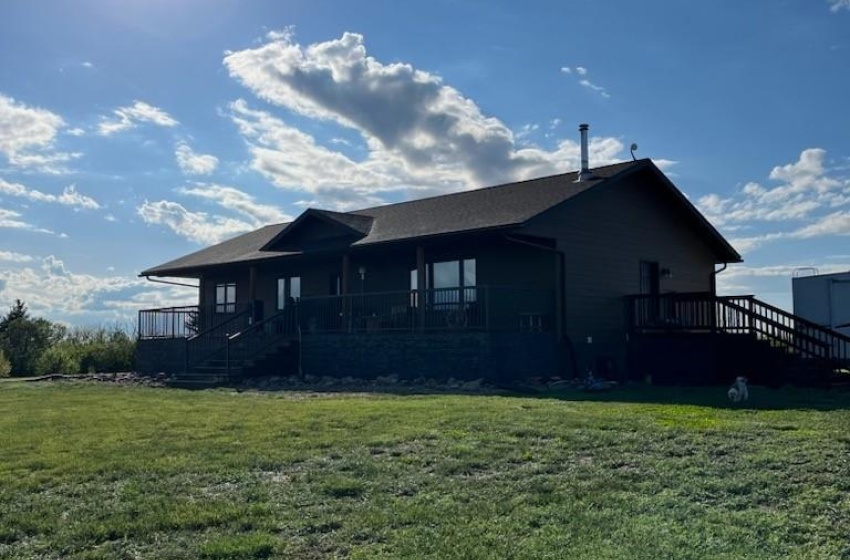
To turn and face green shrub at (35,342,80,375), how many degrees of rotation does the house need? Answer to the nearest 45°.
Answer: approximately 90° to its right

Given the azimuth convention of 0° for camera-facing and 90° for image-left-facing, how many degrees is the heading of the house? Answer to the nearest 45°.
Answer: approximately 45°

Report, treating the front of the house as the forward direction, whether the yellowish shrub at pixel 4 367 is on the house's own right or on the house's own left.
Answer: on the house's own right

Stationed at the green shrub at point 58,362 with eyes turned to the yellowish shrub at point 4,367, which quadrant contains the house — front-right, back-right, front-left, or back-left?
back-left
